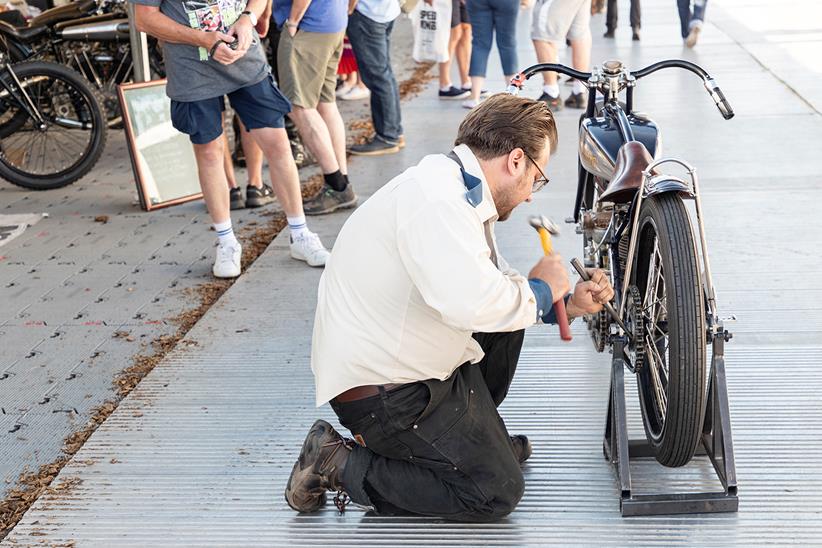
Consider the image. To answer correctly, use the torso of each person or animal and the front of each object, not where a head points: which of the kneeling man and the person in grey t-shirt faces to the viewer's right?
the kneeling man

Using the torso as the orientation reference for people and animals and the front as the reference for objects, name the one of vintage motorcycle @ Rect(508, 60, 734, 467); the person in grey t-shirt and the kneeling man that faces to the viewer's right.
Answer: the kneeling man

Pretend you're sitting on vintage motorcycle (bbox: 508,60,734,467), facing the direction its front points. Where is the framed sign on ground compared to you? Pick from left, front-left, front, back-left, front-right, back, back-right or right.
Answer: front-left

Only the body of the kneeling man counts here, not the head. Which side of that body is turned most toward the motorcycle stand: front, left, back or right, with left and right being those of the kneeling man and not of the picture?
front

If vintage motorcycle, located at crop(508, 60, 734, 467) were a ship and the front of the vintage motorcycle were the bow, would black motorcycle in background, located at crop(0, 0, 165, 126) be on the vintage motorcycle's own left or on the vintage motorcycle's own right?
on the vintage motorcycle's own left

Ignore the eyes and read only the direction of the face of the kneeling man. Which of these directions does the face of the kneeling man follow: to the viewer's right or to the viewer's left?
to the viewer's right

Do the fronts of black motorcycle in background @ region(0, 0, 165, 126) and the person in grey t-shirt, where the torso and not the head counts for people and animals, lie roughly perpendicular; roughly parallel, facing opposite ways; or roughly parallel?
roughly perpendicular

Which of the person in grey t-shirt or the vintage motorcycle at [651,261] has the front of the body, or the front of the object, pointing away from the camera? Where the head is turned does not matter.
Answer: the vintage motorcycle

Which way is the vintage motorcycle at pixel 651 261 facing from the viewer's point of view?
away from the camera

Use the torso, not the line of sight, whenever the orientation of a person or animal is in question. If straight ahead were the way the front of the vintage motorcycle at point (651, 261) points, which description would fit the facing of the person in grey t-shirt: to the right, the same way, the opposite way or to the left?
the opposite way

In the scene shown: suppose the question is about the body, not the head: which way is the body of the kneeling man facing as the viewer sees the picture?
to the viewer's right
